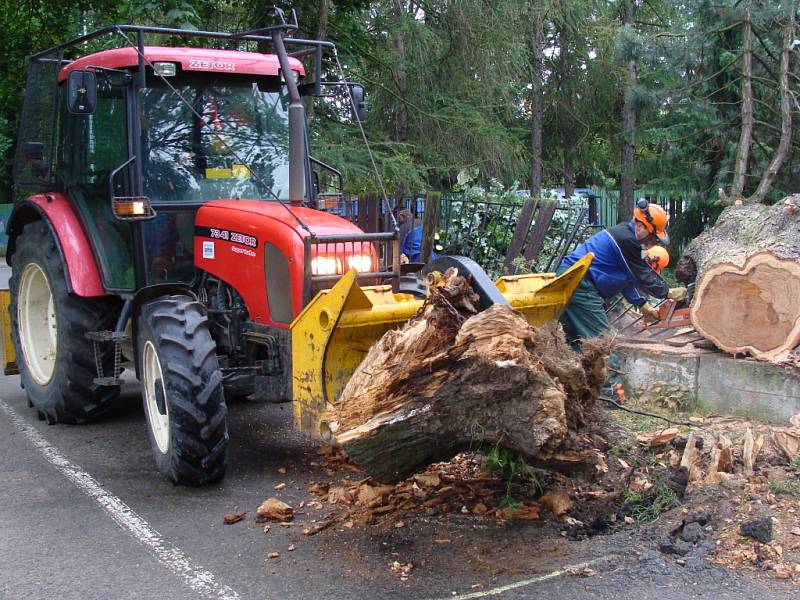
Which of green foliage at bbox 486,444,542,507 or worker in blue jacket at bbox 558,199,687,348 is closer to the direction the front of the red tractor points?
the green foliage

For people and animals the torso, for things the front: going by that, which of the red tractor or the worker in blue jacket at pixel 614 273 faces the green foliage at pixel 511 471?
the red tractor

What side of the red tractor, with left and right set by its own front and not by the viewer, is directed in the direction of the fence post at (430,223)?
left

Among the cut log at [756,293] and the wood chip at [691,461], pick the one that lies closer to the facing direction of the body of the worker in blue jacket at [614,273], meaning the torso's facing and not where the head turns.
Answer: the cut log

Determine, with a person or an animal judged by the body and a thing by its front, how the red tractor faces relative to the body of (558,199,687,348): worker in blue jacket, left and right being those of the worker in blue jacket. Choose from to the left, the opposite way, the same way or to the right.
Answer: the same way

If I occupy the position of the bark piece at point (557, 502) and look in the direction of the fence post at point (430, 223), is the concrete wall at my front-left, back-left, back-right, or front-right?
front-right

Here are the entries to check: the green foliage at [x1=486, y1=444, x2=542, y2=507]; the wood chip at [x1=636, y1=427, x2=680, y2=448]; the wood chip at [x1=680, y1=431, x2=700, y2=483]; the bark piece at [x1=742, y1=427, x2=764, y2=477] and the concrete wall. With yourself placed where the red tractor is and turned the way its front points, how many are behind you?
0

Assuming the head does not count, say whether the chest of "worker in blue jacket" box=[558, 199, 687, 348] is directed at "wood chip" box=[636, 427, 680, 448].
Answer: no

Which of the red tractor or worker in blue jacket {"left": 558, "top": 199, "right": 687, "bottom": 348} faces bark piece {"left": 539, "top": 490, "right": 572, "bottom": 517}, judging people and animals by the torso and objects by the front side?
the red tractor

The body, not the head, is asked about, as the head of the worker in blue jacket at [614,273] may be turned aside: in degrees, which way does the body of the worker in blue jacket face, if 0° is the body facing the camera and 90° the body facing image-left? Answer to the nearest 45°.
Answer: approximately 270°

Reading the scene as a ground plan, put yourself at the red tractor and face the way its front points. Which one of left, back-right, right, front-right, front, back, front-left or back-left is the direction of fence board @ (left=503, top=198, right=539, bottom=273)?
left

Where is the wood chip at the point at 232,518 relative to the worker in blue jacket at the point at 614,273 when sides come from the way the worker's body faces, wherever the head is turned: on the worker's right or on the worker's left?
on the worker's right

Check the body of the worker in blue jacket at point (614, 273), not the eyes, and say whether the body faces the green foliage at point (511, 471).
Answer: no

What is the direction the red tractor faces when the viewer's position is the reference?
facing the viewer and to the right of the viewer

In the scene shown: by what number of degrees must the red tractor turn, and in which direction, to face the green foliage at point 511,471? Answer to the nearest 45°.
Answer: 0° — it already faces it

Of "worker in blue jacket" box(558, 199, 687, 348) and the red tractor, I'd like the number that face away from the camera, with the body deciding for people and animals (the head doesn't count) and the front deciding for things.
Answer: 0
